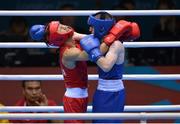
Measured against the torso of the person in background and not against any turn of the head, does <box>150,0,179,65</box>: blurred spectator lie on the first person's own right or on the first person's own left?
on the first person's own left

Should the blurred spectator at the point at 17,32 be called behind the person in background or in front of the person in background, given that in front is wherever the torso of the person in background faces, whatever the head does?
behind
